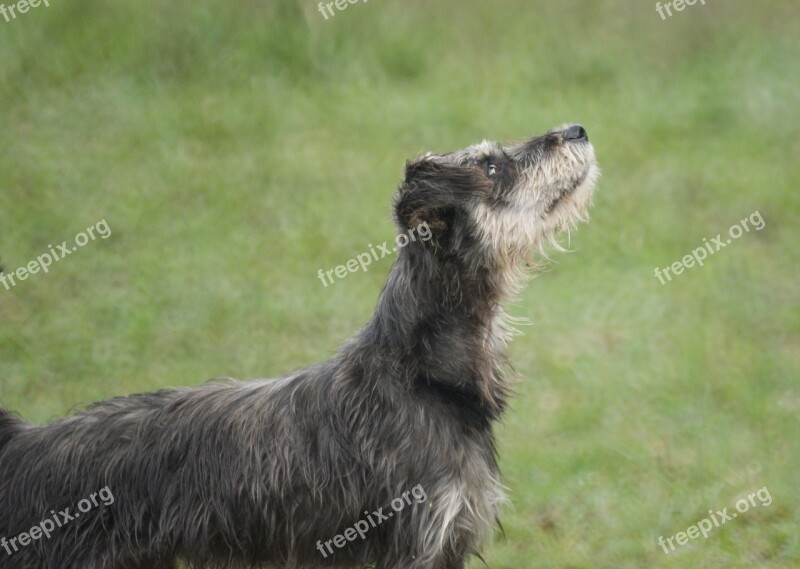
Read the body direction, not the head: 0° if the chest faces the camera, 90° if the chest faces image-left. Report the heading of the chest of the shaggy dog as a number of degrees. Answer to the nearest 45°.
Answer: approximately 270°
